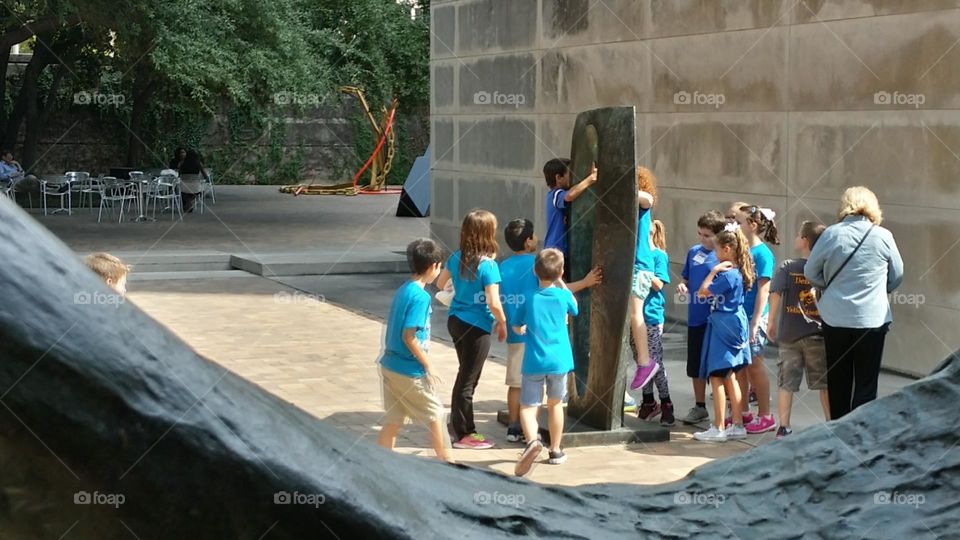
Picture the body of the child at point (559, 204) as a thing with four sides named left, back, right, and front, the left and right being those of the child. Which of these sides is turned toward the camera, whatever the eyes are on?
right

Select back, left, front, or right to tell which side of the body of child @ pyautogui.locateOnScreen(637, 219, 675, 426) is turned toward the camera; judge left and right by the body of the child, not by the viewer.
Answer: left

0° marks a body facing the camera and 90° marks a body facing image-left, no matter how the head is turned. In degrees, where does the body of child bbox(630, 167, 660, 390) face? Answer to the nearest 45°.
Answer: approximately 90°

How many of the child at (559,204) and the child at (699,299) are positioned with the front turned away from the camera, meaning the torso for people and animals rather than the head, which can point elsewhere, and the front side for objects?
0

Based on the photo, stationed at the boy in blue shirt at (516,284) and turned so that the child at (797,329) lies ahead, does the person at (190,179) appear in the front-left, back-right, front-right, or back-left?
back-left

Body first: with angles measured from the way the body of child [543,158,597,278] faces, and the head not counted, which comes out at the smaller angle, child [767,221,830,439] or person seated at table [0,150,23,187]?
the child

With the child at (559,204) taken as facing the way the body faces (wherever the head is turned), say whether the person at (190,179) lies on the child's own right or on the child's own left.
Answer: on the child's own left

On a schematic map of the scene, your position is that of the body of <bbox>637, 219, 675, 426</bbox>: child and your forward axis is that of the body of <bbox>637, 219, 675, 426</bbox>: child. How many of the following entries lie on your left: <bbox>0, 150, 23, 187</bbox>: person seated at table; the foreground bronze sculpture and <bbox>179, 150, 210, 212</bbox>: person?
1

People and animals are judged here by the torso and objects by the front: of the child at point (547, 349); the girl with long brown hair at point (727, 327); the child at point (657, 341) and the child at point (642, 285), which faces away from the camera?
the child at point (547, 349)

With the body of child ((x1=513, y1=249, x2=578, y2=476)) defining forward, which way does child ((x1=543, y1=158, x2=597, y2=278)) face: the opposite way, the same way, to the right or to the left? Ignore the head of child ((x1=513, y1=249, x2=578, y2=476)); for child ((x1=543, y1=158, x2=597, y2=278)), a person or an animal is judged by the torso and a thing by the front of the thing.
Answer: to the right

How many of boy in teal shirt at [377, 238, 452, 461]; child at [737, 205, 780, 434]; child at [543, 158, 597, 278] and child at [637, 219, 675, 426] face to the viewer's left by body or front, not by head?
2

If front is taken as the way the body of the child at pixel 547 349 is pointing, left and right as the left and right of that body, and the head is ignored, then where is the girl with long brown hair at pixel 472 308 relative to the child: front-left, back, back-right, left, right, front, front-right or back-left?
front-left

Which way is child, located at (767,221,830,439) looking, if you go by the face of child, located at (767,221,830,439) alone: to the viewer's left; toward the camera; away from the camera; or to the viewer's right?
to the viewer's left

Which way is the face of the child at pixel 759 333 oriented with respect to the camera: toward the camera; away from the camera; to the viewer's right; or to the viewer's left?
to the viewer's left

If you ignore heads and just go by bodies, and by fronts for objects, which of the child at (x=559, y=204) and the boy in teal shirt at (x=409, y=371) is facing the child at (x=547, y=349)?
the boy in teal shirt

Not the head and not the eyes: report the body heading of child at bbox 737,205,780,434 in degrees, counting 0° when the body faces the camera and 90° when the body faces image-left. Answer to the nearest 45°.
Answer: approximately 90°

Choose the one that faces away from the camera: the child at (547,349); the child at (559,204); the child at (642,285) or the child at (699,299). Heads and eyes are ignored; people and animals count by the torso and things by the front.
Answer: the child at (547,349)
